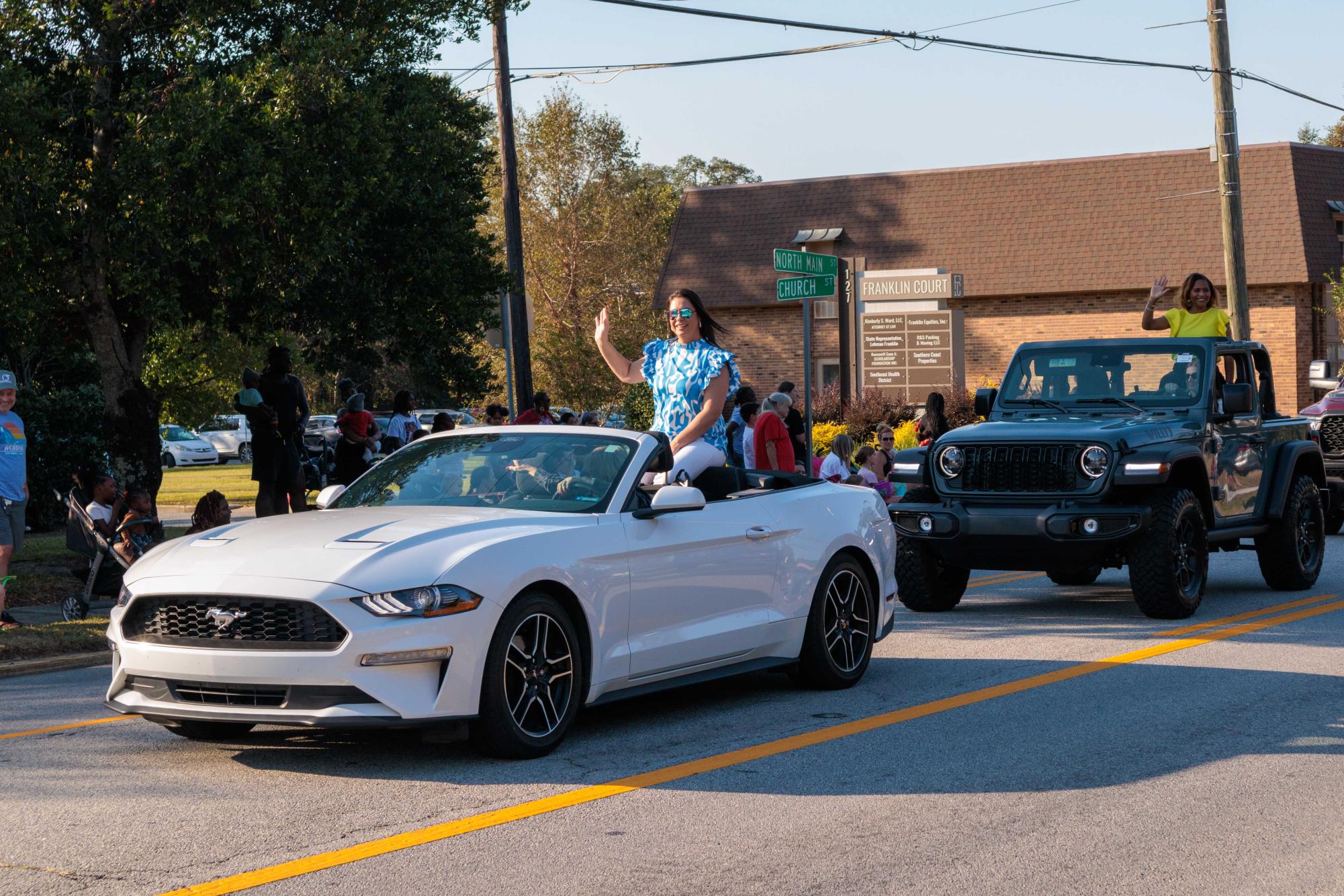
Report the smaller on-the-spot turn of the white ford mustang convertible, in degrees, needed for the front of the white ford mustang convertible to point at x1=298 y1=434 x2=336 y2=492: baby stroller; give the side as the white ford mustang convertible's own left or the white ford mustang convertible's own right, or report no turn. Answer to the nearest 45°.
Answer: approximately 135° to the white ford mustang convertible's own right

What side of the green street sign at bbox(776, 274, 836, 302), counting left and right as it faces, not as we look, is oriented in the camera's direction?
front

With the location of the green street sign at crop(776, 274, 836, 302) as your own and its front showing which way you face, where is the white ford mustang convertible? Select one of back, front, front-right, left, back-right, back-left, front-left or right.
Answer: front

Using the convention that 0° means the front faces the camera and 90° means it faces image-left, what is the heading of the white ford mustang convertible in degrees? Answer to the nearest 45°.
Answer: approximately 45°

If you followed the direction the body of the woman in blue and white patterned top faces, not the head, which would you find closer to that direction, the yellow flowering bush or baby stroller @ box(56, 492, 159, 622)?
the baby stroller

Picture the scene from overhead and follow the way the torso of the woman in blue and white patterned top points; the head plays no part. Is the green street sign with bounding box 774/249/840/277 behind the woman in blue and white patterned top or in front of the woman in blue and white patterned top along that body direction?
behind

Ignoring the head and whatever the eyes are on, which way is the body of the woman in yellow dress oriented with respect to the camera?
toward the camera

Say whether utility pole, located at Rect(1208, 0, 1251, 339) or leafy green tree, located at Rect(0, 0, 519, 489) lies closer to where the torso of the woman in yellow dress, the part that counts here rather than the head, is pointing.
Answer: the leafy green tree

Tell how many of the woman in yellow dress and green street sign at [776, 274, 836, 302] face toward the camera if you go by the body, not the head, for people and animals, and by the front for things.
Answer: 2

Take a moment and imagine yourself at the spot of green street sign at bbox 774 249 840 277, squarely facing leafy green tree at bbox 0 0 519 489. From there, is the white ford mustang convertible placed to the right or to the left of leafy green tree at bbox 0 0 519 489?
left

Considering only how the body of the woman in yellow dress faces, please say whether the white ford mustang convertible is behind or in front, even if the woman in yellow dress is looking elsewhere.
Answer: in front

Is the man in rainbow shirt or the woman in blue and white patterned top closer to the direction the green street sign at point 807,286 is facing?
the woman in blue and white patterned top
